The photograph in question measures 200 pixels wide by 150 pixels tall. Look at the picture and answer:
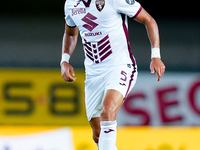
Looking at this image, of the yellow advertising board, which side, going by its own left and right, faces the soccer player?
front

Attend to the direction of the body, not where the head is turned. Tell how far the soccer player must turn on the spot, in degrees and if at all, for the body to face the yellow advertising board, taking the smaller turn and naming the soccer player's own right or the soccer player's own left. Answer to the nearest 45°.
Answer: approximately 135° to the soccer player's own right

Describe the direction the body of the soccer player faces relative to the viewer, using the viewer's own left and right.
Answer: facing the viewer and to the left of the viewer

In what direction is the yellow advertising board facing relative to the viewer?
toward the camera

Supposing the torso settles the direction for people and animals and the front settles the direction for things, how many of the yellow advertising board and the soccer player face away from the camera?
0
